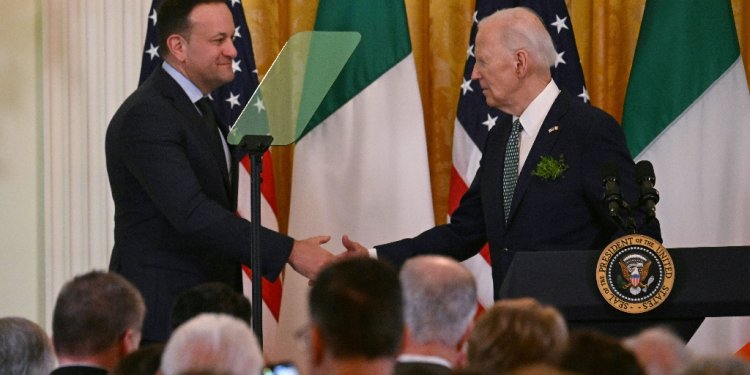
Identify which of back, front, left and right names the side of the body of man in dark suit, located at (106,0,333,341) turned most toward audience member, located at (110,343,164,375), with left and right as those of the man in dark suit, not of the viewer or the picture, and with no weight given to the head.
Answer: right

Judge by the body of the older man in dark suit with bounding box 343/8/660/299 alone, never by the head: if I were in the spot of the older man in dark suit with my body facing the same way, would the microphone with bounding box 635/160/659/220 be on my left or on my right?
on my left

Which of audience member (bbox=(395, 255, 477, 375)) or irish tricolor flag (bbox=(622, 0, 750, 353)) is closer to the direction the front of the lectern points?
the audience member

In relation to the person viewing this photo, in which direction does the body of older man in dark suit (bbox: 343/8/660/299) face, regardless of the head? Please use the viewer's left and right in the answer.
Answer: facing the viewer and to the left of the viewer

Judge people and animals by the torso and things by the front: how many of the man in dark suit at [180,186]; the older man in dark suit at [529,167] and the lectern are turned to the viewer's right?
1

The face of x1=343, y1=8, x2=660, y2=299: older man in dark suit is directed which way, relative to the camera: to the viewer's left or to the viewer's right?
to the viewer's left

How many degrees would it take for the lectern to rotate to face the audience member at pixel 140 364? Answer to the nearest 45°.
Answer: approximately 45° to its right

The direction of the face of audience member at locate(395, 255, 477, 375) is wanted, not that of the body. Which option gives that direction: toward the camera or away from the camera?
away from the camera

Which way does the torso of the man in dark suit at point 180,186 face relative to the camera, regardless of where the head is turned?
to the viewer's right

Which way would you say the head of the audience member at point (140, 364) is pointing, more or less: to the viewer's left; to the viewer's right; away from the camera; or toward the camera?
away from the camera

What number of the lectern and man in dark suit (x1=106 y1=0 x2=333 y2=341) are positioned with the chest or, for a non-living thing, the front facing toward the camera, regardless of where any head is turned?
1

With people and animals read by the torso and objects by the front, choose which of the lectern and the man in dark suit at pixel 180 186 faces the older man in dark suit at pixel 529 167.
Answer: the man in dark suit

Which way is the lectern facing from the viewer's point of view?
toward the camera
